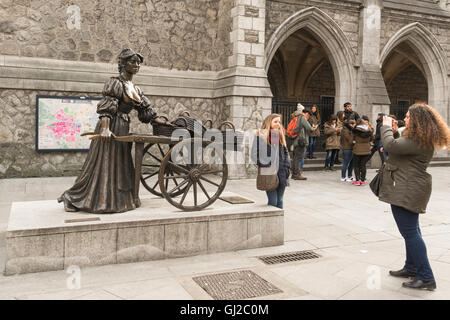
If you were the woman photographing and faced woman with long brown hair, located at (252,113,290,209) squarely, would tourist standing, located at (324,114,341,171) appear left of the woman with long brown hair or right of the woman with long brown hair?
right

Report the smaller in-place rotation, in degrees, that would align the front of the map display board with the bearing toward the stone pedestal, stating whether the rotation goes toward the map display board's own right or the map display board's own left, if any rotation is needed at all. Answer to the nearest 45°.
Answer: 0° — it already faces it

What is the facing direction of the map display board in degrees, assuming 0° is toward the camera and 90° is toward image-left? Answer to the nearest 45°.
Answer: approximately 0°

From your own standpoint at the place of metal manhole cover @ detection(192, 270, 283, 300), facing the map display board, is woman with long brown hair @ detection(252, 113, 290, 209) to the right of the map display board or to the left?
right

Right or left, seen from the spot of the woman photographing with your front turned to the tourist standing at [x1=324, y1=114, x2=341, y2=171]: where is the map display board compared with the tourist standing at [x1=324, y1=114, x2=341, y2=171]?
left

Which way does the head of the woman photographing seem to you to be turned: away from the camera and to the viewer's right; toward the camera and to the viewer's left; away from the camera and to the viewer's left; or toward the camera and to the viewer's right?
away from the camera and to the viewer's left

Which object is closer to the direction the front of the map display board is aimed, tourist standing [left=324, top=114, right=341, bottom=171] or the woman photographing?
the woman photographing

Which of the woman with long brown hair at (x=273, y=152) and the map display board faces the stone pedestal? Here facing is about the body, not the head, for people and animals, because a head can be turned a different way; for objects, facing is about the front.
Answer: the map display board

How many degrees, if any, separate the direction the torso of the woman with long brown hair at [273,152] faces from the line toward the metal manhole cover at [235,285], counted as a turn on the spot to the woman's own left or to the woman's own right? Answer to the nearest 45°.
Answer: approximately 45° to the woman's own right

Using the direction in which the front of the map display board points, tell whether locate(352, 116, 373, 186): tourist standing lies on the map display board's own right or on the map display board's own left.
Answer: on the map display board's own left

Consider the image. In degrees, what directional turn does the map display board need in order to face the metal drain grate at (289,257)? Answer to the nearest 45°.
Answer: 0° — it already faces it

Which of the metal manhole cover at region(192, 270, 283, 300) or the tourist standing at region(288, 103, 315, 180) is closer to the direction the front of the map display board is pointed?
the metal manhole cover

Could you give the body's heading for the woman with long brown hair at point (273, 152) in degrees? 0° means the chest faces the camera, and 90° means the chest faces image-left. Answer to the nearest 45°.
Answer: approximately 315°
